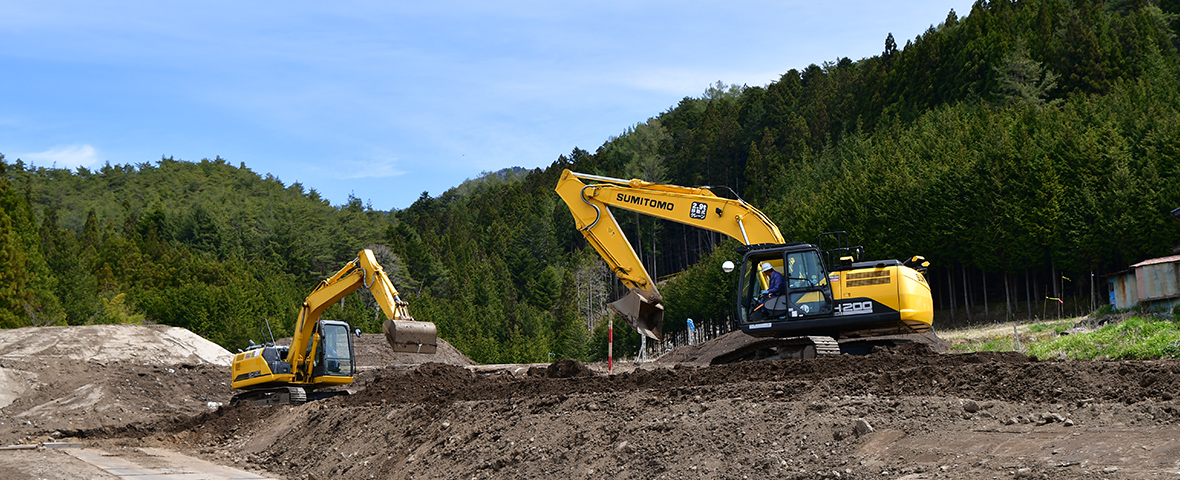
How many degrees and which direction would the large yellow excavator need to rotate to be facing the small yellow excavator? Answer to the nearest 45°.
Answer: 0° — it already faces it

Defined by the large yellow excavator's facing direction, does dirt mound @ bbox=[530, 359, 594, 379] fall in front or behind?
in front

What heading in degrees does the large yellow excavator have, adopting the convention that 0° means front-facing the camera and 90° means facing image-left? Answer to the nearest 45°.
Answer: approximately 90°

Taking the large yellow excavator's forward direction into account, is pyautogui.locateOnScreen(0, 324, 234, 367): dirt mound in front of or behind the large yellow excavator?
in front

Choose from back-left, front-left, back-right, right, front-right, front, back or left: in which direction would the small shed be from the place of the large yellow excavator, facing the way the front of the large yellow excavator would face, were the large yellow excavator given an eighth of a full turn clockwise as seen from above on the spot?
right
